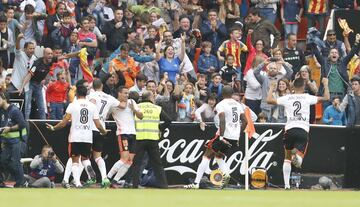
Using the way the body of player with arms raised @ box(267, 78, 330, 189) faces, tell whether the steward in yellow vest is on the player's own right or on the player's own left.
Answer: on the player's own left

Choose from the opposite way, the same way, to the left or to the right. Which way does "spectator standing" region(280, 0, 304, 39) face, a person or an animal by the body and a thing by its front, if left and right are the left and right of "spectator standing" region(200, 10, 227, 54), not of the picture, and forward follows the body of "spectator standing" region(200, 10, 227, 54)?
the same way

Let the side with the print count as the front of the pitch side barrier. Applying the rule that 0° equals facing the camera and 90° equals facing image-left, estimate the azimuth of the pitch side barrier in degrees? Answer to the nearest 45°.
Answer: approximately 0°

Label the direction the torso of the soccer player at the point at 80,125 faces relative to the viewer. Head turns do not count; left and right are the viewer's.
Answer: facing away from the viewer

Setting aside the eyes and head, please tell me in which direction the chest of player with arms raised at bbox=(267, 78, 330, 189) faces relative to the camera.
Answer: away from the camera

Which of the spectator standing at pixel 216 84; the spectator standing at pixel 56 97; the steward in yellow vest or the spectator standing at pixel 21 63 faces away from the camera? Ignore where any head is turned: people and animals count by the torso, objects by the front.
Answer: the steward in yellow vest

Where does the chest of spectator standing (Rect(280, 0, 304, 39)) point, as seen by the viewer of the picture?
toward the camera

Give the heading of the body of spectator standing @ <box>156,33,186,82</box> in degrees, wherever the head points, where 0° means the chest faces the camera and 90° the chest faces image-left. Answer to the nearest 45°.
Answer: approximately 0°

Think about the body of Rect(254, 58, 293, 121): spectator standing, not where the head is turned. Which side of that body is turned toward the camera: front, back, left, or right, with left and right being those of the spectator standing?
front

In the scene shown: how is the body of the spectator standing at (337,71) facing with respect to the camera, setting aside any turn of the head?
toward the camera

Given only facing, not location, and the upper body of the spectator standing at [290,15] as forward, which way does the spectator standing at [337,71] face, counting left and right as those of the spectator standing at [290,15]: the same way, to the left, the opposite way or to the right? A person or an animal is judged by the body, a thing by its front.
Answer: the same way

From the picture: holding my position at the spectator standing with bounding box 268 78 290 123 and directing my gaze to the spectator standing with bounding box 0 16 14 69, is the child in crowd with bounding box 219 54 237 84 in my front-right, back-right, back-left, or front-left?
front-right

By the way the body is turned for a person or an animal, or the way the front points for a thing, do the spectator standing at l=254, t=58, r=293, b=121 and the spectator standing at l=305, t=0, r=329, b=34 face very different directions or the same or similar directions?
same or similar directions
